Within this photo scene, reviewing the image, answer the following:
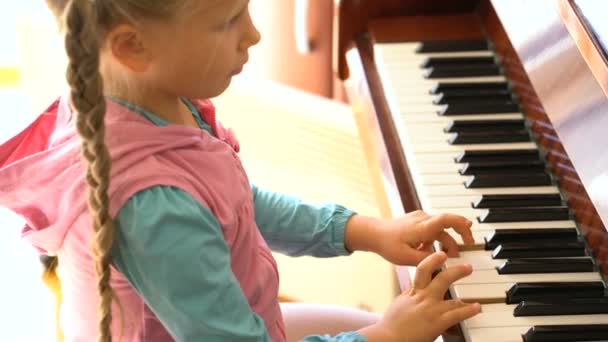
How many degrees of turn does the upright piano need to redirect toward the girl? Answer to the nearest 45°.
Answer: approximately 45° to its left

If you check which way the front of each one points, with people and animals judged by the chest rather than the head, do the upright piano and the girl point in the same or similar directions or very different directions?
very different directions

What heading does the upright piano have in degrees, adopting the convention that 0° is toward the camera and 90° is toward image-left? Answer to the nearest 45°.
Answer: approximately 90°

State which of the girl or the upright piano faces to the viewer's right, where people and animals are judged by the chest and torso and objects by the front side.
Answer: the girl

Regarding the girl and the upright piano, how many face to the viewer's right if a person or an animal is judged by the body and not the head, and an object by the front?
1

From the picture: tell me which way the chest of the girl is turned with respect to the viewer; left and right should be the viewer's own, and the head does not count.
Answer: facing to the right of the viewer
